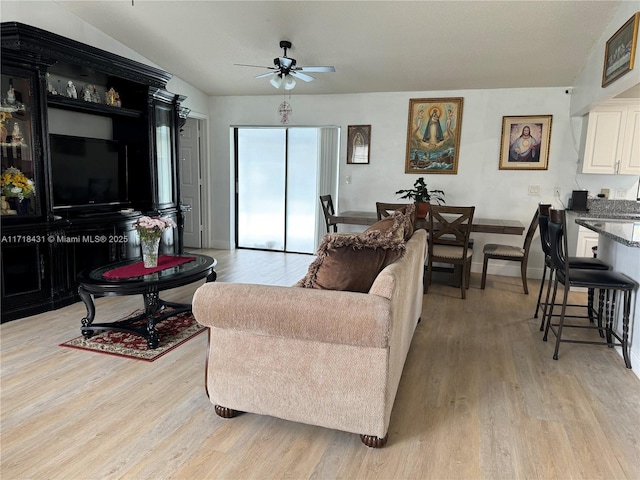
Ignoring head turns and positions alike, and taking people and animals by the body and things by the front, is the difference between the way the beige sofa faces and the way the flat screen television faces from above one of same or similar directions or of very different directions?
very different directions

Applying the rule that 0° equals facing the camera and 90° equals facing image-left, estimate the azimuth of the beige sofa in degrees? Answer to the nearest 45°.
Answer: approximately 90°

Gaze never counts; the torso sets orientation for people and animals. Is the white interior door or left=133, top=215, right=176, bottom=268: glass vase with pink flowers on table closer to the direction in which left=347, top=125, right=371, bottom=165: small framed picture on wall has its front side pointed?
the glass vase with pink flowers on table

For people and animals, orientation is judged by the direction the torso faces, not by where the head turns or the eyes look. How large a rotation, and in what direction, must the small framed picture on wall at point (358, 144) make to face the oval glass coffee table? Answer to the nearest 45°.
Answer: approximately 45° to its right

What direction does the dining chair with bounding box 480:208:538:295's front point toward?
to the viewer's left

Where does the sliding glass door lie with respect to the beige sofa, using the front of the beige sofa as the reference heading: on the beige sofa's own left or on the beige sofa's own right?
on the beige sofa's own right

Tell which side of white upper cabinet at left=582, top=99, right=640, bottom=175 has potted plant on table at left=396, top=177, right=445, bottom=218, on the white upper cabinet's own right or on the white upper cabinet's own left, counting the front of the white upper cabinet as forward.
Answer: on the white upper cabinet's own right

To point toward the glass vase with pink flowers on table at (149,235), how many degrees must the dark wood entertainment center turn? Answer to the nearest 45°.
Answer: approximately 45° to its right
